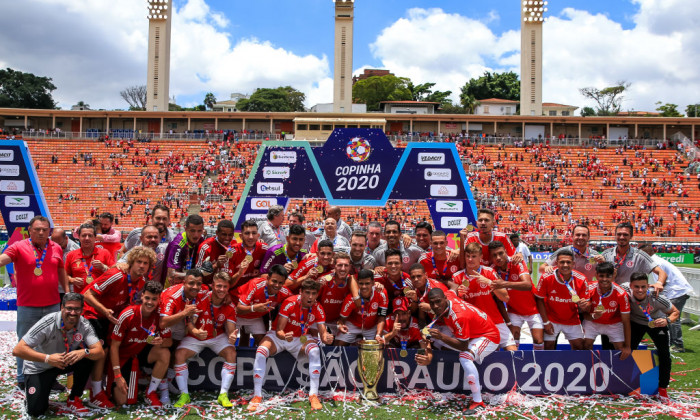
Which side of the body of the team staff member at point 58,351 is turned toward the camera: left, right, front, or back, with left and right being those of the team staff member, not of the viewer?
front

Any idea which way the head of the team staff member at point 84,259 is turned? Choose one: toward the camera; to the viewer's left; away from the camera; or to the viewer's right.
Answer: toward the camera

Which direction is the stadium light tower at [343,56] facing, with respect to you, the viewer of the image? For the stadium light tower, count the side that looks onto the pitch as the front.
facing the viewer

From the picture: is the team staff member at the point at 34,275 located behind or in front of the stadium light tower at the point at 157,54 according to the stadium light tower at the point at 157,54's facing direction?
in front

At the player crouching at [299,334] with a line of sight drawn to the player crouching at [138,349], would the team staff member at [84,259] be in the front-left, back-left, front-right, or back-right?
front-right

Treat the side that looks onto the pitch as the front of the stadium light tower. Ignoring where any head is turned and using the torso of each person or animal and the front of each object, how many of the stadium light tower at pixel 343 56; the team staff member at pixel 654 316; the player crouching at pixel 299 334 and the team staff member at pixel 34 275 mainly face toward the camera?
4

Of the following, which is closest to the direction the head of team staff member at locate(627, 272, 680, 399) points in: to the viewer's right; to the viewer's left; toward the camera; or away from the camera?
toward the camera

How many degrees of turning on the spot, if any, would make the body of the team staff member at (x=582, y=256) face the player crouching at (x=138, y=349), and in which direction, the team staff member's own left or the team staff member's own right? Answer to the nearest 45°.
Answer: approximately 45° to the team staff member's own right

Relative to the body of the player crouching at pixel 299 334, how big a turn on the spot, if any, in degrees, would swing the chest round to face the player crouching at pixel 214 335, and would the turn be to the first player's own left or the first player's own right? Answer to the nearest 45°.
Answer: approximately 90° to the first player's own right

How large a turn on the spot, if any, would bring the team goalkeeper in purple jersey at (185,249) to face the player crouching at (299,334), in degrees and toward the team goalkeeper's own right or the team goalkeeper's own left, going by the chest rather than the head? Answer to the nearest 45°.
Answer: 0° — they already face them

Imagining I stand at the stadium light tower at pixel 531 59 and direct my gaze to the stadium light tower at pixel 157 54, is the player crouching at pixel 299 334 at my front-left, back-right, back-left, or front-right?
front-left

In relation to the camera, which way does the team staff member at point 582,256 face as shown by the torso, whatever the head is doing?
toward the camera

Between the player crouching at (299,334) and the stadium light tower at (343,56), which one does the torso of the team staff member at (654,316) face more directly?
the player crouching

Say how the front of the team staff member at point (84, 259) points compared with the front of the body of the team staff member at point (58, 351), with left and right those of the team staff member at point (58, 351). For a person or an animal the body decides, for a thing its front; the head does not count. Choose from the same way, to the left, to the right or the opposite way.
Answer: the same way

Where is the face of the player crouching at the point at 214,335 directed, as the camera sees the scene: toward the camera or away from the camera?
toward the camera
